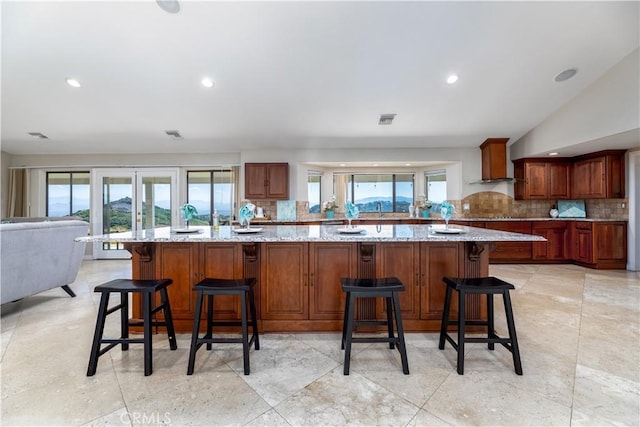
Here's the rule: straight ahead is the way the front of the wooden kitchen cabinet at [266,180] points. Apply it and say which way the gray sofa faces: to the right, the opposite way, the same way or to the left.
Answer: to the right

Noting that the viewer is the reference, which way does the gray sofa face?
facing away from the viewer and to the left of the viewer

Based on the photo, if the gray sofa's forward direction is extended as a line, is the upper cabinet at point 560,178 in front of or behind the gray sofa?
behind

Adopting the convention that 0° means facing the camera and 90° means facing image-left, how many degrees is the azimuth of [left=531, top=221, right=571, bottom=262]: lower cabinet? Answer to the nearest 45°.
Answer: approximately 0°

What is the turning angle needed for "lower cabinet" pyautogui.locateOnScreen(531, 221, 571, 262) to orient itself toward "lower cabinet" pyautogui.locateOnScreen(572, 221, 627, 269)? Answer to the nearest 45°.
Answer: approximately 90° to its left

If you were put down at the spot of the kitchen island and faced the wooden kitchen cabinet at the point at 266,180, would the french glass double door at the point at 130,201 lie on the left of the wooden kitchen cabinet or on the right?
left

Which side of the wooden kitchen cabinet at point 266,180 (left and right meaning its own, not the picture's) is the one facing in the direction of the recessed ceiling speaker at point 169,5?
front

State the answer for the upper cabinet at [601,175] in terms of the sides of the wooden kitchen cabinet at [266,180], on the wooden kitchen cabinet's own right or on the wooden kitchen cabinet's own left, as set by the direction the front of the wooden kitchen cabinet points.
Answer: on the wooden kitchen cabinet's own left

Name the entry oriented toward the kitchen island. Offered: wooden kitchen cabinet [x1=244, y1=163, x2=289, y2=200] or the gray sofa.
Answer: the wooden kitchen cabinet

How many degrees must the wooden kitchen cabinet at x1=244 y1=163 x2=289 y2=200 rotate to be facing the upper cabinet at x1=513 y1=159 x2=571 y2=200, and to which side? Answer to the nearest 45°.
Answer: approximately 90° to its left

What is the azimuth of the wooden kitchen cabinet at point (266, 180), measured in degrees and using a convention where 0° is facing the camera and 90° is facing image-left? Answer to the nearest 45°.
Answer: approximately 0°
